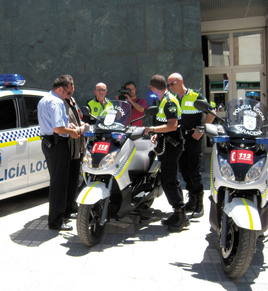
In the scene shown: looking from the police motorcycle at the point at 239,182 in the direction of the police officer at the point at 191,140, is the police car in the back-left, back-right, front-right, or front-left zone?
front-left

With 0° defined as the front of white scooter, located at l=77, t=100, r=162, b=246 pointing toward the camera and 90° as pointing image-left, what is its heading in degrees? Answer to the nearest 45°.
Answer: approximately 45°

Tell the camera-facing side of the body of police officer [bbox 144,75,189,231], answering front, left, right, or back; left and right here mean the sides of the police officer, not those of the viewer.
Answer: left

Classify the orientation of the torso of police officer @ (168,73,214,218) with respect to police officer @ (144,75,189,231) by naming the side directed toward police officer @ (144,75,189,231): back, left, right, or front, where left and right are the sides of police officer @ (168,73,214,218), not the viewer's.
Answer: front

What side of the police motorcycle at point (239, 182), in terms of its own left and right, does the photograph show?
front

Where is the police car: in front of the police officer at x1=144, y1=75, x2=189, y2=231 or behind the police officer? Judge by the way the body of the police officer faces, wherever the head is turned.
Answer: in front

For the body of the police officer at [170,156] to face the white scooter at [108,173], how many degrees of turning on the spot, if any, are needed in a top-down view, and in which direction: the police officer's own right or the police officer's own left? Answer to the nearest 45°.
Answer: approximately 45° to the police officer's own left

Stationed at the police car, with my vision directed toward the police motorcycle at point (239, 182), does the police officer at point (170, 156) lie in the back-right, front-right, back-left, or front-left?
front-left

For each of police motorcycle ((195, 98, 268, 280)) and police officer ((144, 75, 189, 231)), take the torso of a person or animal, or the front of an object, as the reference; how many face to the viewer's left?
1

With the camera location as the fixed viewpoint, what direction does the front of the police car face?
facing the viewer and to the left of the viewer

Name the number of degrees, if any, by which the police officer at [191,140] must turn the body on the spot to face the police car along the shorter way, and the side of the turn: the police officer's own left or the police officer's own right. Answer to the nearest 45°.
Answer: approximately 45° to the police officer's own right

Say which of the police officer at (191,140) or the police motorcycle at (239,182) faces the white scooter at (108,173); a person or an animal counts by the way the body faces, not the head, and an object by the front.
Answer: the police officer

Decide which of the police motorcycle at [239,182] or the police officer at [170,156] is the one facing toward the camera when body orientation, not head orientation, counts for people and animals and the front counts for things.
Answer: the police motorcycle

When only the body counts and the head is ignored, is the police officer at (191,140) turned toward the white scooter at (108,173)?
yes

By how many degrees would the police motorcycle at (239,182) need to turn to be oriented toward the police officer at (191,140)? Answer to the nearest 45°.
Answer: approximately 180°
